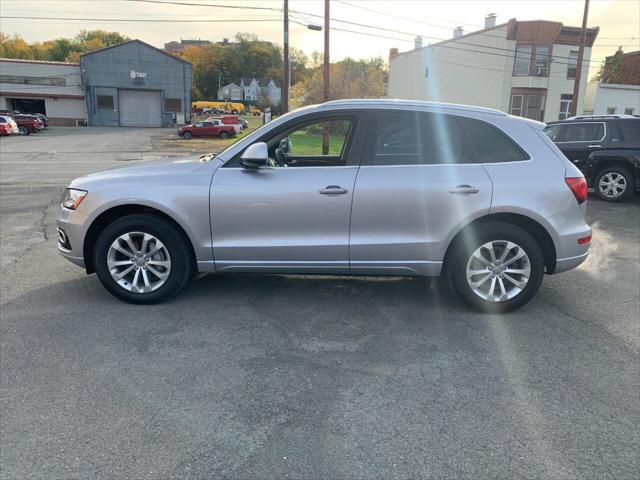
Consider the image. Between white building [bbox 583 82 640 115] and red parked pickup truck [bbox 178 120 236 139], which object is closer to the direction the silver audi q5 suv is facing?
the red parked pickup truck

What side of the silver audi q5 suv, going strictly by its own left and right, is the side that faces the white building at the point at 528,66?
right

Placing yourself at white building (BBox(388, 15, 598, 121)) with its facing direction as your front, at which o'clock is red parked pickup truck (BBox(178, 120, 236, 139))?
The red parked pickup truck is roughly at 4 o'clock from the white building.

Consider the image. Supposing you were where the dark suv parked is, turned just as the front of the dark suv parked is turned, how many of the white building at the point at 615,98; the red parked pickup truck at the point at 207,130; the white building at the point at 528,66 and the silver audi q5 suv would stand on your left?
1

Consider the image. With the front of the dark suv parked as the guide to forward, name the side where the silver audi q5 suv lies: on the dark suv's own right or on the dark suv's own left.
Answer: on the dark suv's own left

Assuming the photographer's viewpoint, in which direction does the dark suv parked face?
facing to the left of the viewer

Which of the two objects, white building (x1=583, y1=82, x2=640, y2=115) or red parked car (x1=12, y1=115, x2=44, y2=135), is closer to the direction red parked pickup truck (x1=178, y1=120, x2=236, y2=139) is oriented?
the red parked car

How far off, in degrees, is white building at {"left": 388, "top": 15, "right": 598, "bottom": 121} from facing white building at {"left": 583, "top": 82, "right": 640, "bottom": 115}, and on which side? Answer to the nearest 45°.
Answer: approximately 90° to its left

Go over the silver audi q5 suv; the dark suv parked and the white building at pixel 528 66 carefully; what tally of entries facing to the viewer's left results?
2

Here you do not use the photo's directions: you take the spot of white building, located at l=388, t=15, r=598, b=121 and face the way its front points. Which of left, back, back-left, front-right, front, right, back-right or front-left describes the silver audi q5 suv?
front-right

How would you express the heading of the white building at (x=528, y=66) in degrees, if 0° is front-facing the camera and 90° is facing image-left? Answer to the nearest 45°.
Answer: approximately 315°

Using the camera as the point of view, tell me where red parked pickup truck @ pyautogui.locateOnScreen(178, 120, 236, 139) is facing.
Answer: facing to the left of the viewer

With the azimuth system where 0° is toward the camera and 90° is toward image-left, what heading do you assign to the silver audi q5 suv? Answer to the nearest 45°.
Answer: approximately 90°
